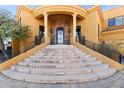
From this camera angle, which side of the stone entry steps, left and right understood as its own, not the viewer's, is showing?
front
